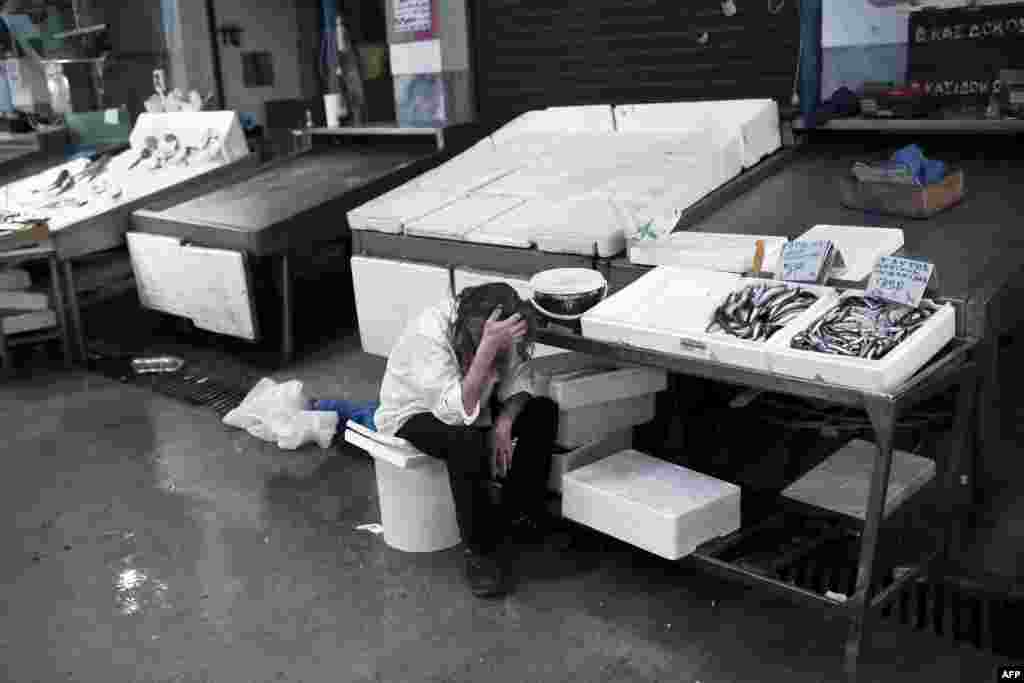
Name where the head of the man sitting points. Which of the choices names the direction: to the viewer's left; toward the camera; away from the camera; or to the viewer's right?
toward the camera

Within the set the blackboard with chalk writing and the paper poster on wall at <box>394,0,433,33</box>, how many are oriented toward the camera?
2

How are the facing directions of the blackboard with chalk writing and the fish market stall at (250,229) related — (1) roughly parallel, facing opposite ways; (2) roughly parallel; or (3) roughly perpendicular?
roughly parallel

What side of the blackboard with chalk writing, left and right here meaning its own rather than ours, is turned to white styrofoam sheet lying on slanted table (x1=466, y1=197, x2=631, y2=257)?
right

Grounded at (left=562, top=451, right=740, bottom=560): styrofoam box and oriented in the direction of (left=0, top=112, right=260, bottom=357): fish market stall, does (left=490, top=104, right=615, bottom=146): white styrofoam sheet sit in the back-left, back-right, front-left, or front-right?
front-right

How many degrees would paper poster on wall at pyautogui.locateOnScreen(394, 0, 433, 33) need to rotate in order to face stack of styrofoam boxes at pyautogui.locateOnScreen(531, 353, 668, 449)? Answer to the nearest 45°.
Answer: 0° — it already faces it

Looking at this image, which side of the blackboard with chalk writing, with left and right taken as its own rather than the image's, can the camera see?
front

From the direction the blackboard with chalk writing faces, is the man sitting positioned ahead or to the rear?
ahead

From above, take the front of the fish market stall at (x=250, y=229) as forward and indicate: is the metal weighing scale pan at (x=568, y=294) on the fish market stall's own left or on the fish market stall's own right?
on the fish market stall's own left

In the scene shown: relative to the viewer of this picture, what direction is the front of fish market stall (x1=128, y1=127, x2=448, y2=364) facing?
facing the viewer and to the left of the viewer

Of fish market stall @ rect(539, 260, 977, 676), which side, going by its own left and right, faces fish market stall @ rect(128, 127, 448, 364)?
right

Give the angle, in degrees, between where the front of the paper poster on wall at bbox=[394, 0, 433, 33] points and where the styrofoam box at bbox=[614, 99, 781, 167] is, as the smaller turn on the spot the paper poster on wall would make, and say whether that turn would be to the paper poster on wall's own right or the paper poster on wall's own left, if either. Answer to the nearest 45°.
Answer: approximately 45° to the paper poster on wall's own left

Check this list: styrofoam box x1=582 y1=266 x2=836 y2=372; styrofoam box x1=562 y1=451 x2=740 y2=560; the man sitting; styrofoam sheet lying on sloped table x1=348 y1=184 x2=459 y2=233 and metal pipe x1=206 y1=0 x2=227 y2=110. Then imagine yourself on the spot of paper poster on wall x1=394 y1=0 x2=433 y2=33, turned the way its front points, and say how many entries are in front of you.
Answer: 4

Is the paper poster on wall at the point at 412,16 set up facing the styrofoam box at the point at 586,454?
yes

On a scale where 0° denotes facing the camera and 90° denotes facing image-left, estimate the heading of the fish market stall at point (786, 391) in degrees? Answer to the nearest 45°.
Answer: approximately 45°
